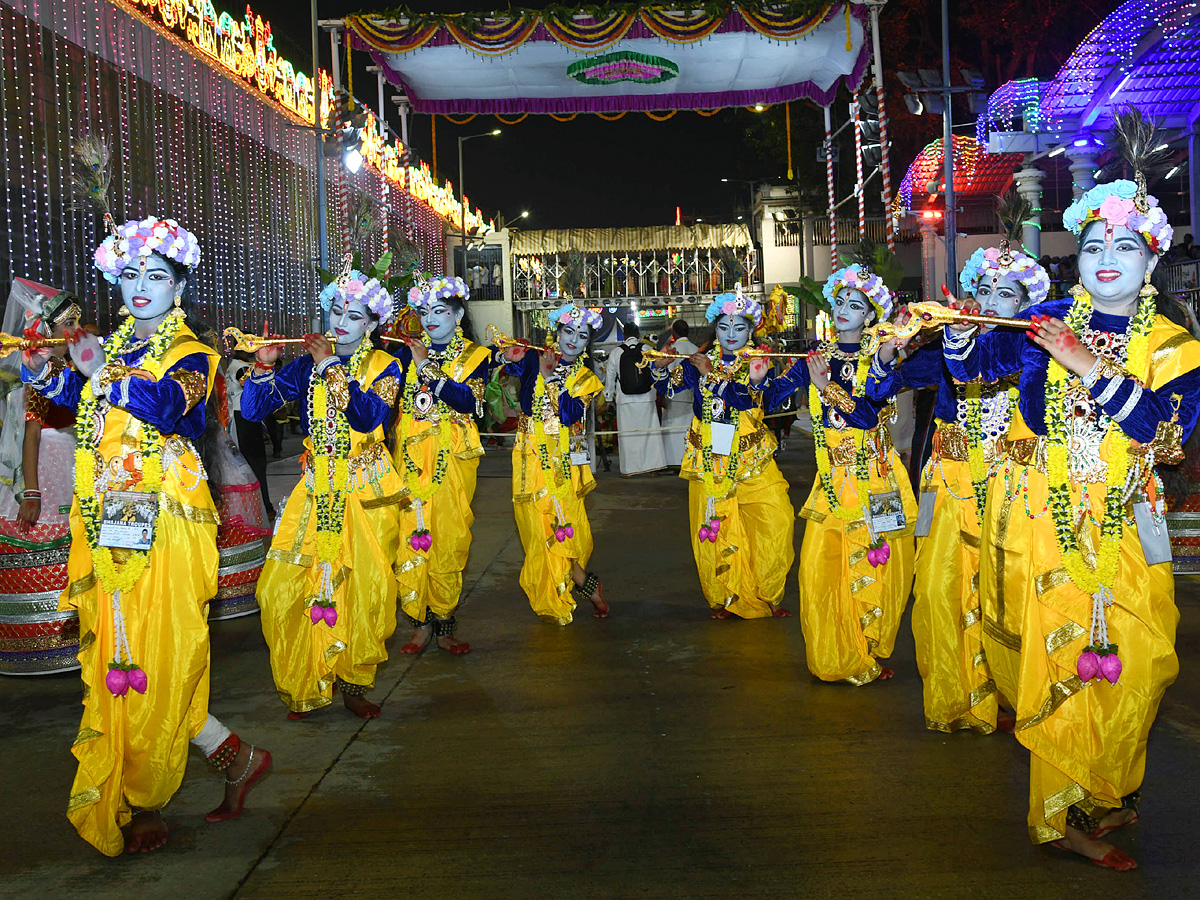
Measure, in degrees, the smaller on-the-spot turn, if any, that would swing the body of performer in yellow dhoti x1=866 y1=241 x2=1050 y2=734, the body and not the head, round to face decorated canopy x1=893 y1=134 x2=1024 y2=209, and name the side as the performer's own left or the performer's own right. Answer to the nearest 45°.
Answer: approximately 180°

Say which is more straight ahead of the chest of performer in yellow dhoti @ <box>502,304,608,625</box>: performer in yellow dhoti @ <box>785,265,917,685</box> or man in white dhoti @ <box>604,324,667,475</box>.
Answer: the performer in yellow dhoti

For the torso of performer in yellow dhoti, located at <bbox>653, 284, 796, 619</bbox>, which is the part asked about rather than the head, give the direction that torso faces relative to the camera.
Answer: toward the camera

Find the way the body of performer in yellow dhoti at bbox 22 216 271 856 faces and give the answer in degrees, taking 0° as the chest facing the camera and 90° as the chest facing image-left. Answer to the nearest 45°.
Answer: approximately 45°

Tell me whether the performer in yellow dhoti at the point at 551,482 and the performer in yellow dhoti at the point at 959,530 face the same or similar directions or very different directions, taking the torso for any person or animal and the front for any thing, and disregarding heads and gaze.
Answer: same or similar directions

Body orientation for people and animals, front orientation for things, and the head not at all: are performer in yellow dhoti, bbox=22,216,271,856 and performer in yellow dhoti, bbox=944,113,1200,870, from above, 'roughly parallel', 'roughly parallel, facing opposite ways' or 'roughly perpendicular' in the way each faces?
roughly parallel

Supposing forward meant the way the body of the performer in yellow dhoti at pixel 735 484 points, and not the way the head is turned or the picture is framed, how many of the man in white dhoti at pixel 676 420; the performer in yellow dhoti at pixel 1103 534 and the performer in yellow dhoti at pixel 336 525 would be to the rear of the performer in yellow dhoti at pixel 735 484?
1

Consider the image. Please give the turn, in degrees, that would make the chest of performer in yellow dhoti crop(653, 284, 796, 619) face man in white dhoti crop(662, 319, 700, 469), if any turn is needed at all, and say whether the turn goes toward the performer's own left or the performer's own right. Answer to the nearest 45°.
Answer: approximately 180°

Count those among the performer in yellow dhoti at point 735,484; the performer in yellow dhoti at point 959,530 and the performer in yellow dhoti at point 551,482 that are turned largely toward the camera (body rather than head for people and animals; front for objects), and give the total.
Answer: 3

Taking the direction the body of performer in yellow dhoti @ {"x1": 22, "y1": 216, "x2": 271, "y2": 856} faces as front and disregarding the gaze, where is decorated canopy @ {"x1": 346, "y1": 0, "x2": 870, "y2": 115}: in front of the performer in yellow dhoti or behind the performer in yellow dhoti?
behind

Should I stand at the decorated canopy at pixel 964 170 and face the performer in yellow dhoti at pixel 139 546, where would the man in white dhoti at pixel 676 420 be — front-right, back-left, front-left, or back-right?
front-right

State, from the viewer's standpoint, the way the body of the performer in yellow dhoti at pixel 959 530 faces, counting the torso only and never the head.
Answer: toward the camera

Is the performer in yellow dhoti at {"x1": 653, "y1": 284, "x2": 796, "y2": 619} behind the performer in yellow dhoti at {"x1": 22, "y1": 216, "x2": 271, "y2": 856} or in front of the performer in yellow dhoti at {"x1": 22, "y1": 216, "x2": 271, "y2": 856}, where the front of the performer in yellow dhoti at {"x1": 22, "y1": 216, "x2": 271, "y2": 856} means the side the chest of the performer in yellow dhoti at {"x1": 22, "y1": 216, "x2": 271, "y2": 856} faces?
behind

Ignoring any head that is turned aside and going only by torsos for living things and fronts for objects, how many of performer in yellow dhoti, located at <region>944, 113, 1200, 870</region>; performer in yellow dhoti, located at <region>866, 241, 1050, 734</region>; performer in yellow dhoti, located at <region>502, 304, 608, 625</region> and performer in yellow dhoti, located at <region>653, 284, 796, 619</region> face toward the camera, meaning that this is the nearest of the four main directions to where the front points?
4

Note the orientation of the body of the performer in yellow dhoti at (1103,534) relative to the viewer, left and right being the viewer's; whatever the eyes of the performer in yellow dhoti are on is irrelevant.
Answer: facing the viewer

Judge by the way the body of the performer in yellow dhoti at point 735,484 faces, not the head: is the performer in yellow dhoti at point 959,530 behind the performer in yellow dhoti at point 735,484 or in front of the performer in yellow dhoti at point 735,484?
in front
